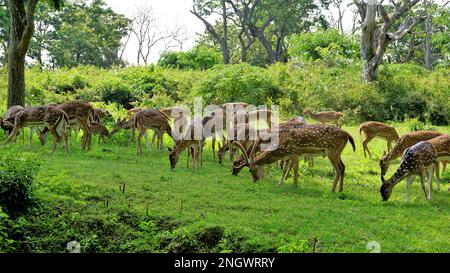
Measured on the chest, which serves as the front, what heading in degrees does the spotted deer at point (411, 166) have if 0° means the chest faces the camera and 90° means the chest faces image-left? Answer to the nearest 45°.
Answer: approximately 45°

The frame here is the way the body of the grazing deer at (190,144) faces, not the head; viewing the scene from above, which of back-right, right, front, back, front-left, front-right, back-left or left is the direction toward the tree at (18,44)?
right

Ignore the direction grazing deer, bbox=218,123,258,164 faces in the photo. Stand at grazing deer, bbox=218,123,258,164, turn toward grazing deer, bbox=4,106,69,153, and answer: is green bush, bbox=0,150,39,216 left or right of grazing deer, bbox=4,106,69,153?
left

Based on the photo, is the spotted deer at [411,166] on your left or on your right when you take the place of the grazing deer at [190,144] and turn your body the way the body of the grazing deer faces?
on your left

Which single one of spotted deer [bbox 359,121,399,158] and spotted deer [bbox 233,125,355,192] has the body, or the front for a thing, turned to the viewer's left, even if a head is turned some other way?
spotted deer [bbox 233,125,355,192]

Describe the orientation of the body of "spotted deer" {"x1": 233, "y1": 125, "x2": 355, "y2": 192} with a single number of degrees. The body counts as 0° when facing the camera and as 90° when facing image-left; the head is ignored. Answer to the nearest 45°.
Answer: approximately 90°

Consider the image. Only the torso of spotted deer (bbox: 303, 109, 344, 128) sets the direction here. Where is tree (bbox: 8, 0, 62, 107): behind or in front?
in front
